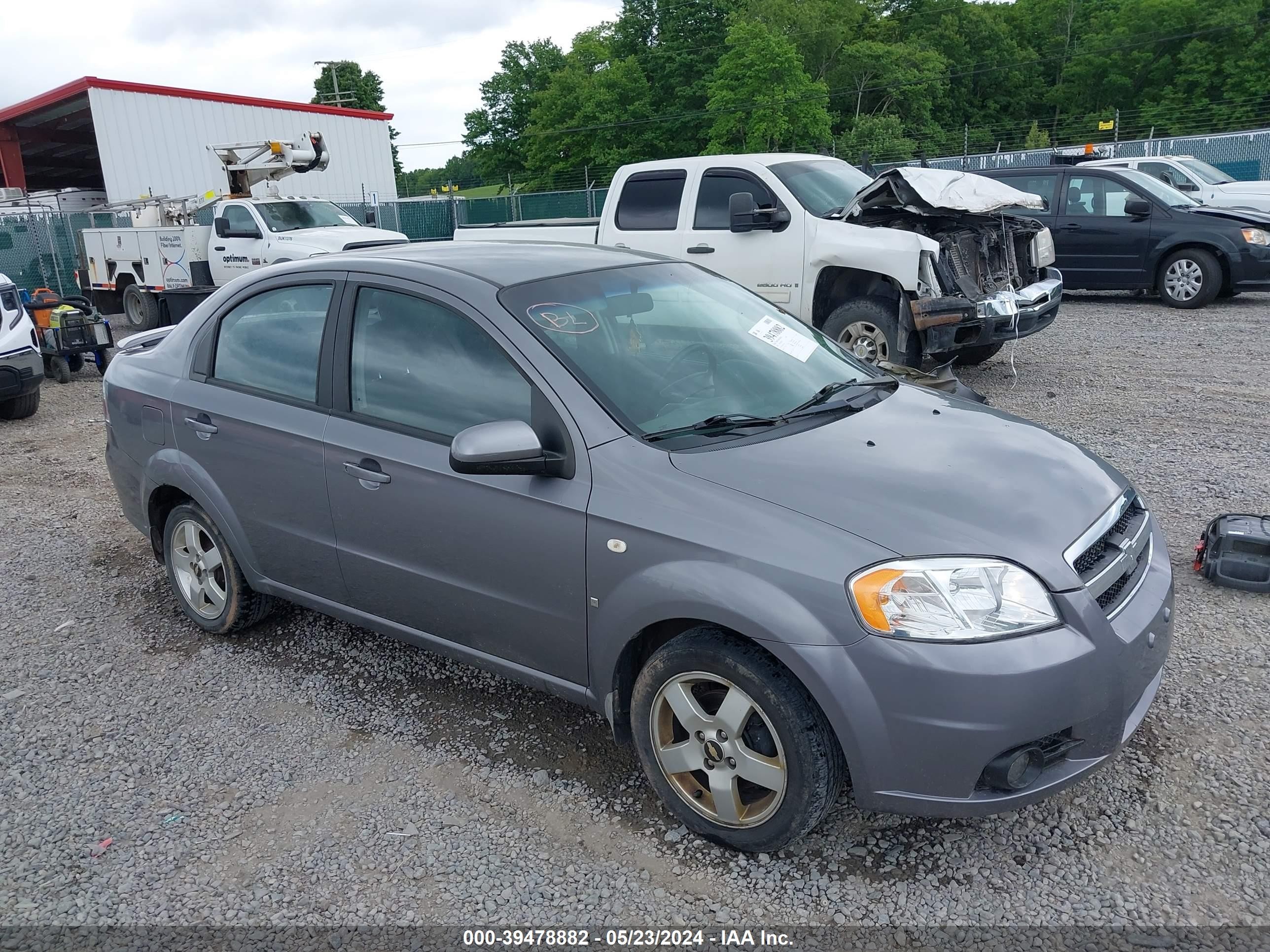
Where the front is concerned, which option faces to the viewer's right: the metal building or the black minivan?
the black minivan

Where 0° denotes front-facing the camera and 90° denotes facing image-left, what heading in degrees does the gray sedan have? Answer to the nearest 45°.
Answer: approximately 315°

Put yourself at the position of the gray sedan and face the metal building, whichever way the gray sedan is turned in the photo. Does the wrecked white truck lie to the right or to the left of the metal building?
right

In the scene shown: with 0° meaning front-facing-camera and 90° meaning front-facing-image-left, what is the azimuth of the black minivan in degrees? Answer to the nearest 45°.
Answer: approximately 270°

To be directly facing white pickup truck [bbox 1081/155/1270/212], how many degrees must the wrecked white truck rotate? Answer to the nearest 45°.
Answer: approximately 90° to its left

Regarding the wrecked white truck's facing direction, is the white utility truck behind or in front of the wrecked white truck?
behind

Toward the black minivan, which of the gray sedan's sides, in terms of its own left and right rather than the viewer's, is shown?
left

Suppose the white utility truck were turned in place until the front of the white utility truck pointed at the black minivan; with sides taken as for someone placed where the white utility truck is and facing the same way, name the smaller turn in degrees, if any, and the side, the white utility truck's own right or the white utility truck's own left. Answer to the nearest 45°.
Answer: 0° — it already faces it
